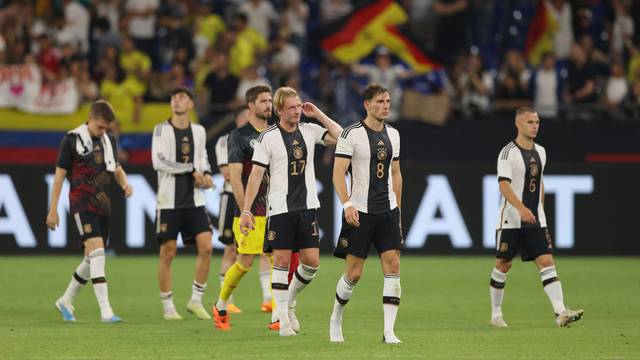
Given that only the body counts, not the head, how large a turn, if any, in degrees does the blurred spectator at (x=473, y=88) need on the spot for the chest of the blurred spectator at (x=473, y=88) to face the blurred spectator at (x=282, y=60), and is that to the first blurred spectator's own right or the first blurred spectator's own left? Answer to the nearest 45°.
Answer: approximately 90° to the first blurred spectator's own right

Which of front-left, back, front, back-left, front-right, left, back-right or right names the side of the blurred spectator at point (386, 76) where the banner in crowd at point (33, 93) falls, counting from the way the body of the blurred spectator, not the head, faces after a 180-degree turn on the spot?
left

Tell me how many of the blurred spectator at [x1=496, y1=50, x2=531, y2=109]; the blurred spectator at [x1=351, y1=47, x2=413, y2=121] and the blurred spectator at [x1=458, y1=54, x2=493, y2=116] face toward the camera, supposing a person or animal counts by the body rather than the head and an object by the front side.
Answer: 3

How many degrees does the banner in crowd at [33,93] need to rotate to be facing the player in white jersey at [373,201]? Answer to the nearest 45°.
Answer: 0° — it already faces them

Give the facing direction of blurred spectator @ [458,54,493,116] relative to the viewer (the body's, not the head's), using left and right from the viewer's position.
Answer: facing the viewer

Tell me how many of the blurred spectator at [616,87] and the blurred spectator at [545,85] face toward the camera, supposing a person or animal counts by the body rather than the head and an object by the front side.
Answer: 2

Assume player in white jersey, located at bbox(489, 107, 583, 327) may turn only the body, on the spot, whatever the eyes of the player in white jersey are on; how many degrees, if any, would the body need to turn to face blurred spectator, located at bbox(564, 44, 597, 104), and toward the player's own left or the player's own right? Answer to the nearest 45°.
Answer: approximately 135° to the player's own left

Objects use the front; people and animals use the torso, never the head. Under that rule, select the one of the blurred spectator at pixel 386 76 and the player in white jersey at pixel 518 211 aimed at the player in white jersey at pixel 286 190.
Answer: the blurred spectator

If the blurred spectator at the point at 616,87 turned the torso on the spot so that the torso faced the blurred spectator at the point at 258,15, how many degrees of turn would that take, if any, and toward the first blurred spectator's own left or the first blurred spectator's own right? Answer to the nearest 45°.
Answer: approximately 90° to the first blurred spectator's own right

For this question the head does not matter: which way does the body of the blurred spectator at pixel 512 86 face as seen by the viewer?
toward the camera

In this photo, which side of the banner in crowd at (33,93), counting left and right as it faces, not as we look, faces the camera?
front

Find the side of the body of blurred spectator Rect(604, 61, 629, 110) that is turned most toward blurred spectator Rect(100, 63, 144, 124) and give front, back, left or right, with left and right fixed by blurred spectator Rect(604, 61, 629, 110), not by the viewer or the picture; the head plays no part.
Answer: right

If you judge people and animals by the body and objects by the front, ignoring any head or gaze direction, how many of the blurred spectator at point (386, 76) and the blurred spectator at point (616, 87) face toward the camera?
2

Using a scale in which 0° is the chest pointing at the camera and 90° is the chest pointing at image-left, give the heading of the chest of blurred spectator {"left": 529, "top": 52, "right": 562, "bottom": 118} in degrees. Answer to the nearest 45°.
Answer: approximately 0°

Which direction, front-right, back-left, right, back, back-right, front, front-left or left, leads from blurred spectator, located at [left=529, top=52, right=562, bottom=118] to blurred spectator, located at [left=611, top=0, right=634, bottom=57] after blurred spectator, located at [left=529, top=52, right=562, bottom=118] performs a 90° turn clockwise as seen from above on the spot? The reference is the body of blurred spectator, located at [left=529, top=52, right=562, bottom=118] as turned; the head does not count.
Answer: back-right
